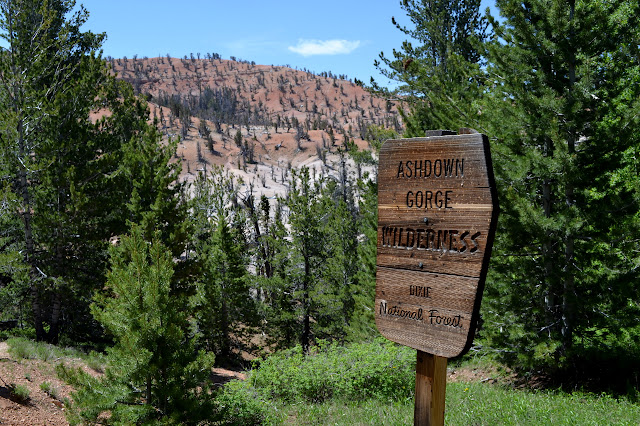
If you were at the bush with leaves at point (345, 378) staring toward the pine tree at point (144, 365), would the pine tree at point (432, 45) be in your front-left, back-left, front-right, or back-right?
back-right

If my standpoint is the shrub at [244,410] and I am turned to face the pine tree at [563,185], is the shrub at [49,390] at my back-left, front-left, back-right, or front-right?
back-left

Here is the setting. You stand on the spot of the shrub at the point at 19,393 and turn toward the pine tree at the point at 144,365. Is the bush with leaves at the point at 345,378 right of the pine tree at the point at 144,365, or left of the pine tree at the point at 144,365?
left

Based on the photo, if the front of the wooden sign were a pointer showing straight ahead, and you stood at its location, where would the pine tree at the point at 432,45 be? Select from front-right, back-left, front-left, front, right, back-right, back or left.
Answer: back-right

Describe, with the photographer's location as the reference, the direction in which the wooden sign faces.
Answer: facing the viewer and to the left of the viewer

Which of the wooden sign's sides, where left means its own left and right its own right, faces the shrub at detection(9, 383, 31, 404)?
right

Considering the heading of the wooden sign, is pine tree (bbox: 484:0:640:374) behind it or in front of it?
behind

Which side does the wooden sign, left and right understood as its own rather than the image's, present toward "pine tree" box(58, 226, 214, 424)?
right

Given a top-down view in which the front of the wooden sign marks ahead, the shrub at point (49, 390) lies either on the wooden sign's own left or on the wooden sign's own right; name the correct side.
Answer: on the wooden sign's own right

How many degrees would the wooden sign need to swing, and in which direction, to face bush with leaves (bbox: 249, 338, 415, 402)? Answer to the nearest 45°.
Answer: approximately 135° to its right
